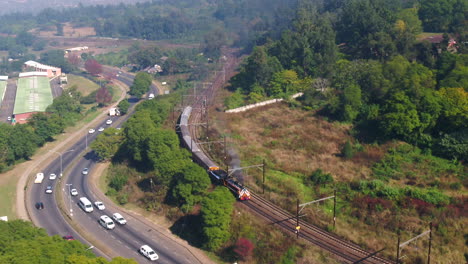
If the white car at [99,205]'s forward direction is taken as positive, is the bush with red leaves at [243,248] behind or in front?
in front

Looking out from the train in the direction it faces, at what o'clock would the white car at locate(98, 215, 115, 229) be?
The white car is roughly at 4 o'clock from the train.

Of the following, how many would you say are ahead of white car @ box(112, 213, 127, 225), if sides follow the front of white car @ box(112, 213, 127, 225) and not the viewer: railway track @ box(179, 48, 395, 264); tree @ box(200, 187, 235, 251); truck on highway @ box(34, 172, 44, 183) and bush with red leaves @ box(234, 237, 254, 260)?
3

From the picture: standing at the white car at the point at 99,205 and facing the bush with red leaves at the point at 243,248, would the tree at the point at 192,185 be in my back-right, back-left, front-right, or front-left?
front-left

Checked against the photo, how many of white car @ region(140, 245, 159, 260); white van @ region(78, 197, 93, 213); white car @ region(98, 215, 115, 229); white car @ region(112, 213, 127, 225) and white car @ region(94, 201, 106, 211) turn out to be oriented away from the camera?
0

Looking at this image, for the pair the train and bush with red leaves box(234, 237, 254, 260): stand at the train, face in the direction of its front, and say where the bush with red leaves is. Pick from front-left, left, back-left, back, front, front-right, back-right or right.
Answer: front-right

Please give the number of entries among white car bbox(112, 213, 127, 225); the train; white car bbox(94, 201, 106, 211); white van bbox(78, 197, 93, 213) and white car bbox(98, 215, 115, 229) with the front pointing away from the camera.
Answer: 0

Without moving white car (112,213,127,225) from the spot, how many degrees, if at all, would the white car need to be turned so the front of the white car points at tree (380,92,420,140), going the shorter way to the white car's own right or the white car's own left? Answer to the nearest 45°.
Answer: approximately 45° to the white car's own left

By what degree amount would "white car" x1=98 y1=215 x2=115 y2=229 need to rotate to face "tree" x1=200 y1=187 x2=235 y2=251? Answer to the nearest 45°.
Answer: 0° — it already faces it

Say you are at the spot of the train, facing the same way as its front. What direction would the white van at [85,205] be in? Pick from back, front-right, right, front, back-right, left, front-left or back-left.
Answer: back-right

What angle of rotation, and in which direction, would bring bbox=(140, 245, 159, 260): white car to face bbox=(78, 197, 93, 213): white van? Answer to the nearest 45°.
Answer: approximately 180°

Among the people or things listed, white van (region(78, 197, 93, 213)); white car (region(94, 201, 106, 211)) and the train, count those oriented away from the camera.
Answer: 0

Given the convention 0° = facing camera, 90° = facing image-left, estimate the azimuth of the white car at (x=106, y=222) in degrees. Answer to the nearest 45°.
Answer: approximately 315°

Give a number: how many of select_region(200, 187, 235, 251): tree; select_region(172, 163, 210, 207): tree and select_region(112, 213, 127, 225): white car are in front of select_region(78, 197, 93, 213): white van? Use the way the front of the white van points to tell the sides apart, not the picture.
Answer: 3

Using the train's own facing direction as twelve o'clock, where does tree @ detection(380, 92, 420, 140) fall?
The tree is roughly at 10 o'clock from the train.

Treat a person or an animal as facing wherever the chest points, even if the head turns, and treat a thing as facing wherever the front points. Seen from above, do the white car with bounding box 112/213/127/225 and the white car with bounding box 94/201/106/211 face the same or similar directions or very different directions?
same or similar directions
